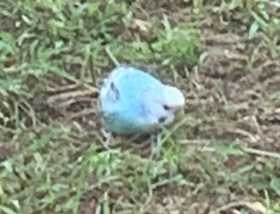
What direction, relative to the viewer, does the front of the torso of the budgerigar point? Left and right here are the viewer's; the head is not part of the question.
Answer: facing the viewer and to the right of the viewer
